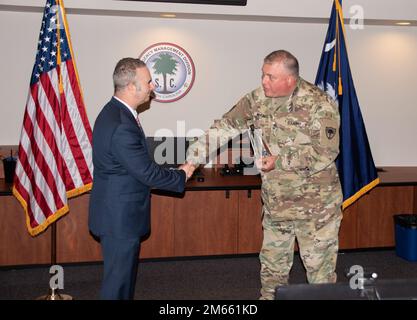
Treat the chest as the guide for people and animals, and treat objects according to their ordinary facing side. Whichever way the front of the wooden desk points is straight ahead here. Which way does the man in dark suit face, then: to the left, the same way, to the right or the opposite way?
to the left

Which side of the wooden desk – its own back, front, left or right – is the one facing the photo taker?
front

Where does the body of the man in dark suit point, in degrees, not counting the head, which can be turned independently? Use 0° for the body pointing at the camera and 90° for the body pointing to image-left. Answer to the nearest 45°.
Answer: approximately 270°

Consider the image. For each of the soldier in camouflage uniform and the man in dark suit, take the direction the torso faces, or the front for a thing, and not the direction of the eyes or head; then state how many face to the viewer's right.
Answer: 1

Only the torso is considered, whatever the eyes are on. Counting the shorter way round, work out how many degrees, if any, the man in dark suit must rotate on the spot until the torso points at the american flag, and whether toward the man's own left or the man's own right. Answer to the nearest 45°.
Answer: approximately 135° to the man's own left

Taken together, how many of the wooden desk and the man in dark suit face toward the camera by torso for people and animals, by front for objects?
1

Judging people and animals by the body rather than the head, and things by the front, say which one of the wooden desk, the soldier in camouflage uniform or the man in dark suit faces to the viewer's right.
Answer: the man in dark suit

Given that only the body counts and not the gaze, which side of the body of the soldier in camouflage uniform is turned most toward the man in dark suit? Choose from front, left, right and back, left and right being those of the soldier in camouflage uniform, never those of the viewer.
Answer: front

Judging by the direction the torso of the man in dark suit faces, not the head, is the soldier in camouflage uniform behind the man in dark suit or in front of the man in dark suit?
in front

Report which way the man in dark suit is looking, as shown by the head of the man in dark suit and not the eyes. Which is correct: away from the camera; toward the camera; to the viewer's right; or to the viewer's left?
to the viewer's right

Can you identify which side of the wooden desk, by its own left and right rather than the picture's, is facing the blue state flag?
left

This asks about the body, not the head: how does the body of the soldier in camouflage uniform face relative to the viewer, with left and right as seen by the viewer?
facing the viewer and to the left of the viewer

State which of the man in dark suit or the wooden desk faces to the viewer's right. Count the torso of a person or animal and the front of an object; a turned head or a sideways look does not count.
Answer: the man in dark suit

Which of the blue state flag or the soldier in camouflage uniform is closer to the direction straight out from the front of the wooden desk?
the soldier in camouflage uniform
